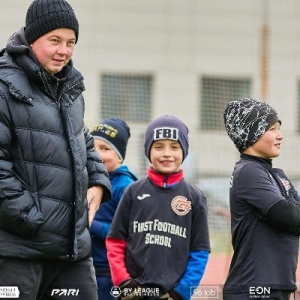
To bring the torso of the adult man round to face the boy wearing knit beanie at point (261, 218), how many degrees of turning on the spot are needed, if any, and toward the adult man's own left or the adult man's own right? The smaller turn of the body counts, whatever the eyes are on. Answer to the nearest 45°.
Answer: approximately 45° to the adult man's own left

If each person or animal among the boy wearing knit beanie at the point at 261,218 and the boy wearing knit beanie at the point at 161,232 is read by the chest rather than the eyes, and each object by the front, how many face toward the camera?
1

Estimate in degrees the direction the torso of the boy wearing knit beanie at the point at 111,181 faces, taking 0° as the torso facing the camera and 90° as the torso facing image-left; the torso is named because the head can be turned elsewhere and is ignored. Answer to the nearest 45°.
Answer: approximately 45°

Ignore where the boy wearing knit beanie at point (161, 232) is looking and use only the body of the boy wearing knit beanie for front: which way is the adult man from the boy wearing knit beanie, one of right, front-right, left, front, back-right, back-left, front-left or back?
front-right

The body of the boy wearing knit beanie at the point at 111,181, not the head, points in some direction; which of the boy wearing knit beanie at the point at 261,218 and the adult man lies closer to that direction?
the adult man

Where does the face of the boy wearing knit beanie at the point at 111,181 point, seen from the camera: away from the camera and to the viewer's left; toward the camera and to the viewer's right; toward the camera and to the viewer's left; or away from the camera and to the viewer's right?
toward the camera and to the viewer's left
